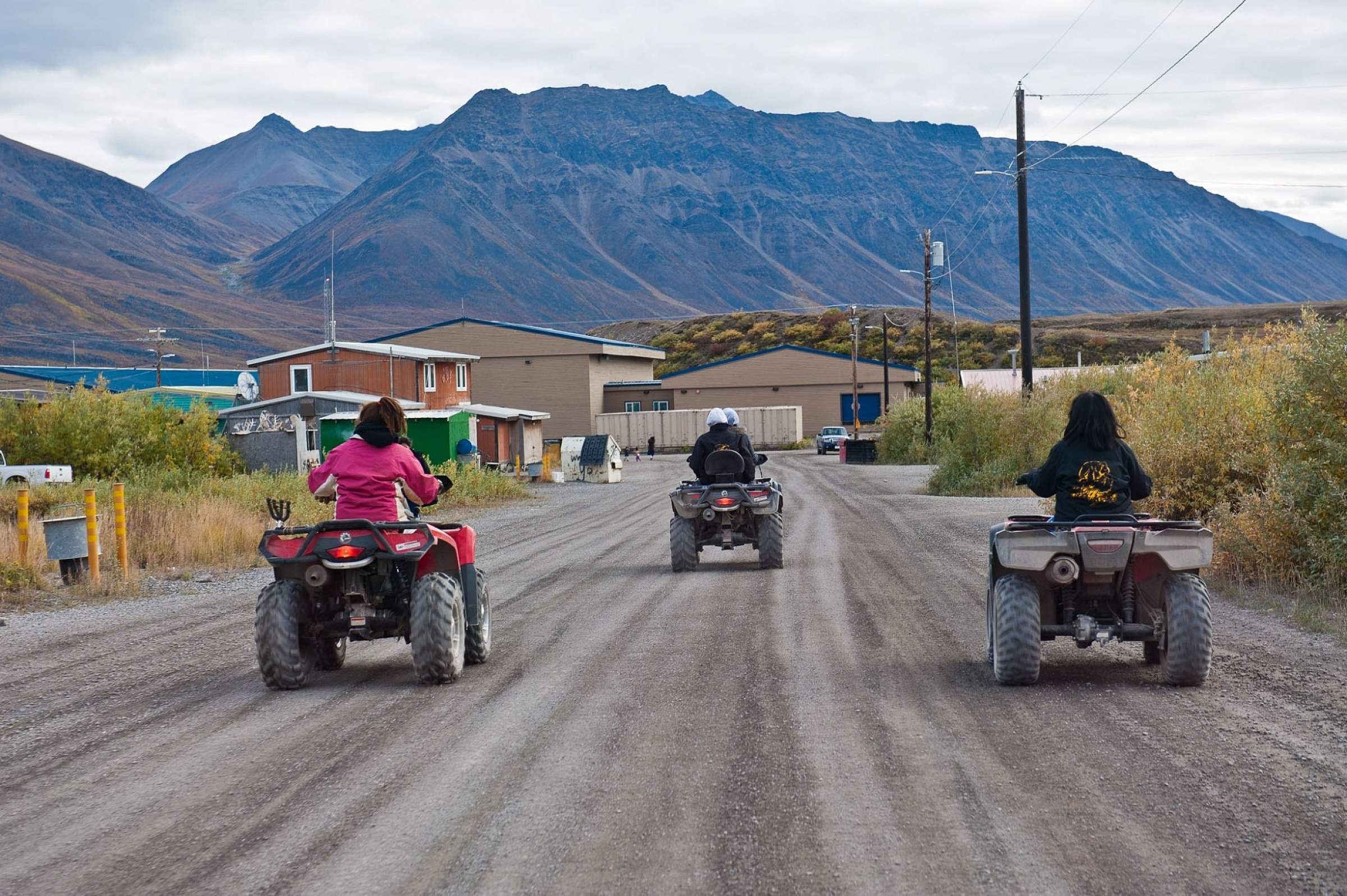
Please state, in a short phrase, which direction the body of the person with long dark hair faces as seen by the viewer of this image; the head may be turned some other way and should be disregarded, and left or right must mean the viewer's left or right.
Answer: facing away from the viewer

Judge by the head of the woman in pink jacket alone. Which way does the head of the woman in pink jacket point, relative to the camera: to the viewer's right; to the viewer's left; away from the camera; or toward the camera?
away from the camera

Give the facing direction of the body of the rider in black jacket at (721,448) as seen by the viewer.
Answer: away from the camera

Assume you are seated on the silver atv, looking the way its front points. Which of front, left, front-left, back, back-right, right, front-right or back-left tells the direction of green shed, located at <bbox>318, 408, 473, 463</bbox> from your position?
front-left

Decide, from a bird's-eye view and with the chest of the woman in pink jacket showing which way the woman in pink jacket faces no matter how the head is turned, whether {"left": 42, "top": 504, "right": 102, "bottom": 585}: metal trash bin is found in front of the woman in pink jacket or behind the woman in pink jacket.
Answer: in front

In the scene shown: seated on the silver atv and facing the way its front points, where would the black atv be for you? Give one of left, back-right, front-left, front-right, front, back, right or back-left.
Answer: front-left

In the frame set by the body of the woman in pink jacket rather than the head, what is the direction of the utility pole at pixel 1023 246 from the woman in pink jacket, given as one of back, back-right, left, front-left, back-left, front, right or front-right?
front-right

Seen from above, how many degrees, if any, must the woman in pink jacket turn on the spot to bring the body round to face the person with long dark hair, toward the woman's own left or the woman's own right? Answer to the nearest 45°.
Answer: approximately 90° to the woman's own right

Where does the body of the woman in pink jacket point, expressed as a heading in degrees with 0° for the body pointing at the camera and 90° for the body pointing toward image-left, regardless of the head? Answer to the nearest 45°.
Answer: approximately 180°

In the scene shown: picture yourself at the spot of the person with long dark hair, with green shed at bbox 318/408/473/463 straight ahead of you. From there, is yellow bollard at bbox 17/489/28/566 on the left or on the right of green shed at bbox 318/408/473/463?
left

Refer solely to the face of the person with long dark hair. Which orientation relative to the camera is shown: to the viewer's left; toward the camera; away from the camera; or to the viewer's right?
away from the camera

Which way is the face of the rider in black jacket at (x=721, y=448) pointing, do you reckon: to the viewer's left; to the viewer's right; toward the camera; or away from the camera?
away from the camera

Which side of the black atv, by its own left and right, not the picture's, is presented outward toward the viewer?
back

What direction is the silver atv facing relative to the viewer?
away from the camera
